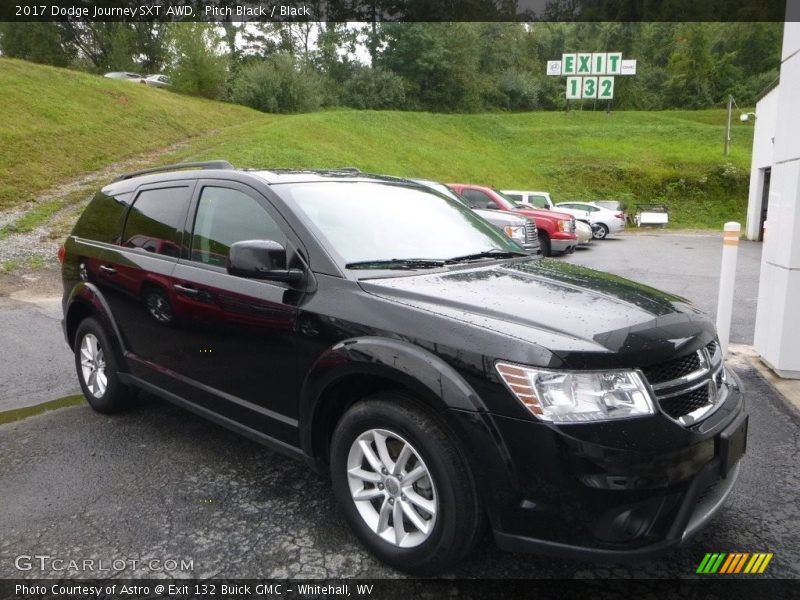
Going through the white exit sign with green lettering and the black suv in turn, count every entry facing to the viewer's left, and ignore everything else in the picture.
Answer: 0

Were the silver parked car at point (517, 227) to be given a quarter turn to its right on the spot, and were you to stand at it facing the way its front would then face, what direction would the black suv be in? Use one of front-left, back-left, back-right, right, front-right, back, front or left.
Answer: front-left

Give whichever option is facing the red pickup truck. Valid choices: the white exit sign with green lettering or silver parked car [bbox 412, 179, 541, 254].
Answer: the white exit sign with green lettering

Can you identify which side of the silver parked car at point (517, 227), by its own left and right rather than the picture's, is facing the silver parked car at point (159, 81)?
back

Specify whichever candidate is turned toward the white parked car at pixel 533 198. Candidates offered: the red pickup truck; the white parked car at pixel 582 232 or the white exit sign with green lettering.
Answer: the white exit sign with green lettering

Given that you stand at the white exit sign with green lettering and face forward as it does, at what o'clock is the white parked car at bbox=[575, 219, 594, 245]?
The white parked car is roughly at 12 o'clock from the white exit sign with green lettering.

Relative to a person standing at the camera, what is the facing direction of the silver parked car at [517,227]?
facing the viewer and to the right of the viewer

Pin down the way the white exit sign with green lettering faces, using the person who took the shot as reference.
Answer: facing the viewer

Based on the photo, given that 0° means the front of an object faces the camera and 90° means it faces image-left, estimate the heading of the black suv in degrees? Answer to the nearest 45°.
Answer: approximately 315°

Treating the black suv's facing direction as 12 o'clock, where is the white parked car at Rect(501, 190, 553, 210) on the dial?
The white parked car is roughly at 8 o'clock from the black suv.

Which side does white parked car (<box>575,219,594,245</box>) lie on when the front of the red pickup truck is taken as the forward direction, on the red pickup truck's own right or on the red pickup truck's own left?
on the red pickup truck's own left

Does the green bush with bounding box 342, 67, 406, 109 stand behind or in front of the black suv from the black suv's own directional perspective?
behind

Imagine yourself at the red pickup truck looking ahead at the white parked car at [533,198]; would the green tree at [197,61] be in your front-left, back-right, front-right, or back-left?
front-left

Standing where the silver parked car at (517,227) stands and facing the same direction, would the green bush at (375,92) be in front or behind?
behind

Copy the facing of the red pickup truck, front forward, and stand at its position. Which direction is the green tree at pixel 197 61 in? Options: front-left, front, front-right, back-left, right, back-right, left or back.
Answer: back

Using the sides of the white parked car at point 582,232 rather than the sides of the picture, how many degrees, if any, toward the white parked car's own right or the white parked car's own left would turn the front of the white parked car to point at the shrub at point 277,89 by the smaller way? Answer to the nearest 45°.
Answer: approximately 180°

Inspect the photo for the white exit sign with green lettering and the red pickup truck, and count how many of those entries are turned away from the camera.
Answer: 0

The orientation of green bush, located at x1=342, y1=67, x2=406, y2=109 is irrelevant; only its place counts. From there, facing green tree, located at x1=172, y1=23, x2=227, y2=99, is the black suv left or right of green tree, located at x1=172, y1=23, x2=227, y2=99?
left
